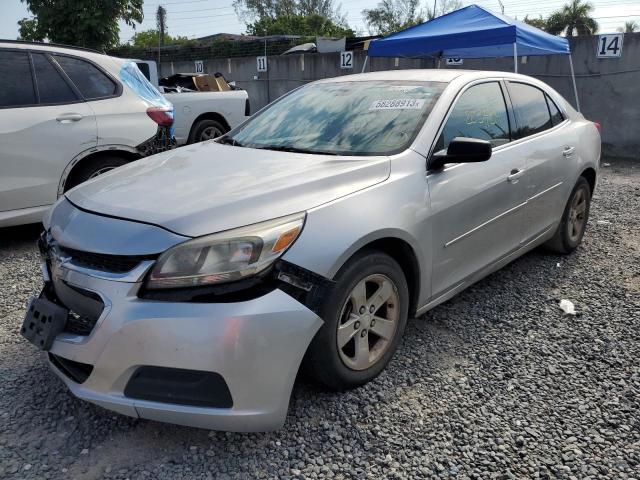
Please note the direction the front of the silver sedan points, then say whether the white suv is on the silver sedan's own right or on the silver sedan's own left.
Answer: on the silver sedan's own right

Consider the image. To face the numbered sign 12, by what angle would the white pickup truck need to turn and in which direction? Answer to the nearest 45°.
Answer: approximately 135° to its right

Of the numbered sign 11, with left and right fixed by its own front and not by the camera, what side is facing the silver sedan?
front

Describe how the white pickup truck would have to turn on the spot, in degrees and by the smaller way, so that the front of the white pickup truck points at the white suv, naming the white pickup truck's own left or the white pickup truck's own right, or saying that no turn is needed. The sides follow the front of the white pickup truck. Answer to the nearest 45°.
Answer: approximately 90° to the white pickup truck's own left

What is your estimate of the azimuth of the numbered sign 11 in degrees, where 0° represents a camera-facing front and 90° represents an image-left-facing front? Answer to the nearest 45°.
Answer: approximately 0°

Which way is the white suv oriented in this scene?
to the viewer's left

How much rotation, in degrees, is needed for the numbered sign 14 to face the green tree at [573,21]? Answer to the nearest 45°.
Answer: approximately 180°

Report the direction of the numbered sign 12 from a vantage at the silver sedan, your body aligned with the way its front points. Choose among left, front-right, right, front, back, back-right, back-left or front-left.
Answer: back-right

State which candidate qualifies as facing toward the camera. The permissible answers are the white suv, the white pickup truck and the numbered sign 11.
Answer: the numbered sign 11

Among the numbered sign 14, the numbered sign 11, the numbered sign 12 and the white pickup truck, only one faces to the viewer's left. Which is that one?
the white pickup truck

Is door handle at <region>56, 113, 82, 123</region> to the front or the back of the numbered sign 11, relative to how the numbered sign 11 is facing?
to the front

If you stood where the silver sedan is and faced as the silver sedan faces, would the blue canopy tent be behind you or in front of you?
behind

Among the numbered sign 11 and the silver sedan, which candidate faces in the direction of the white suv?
the numbered sign 11

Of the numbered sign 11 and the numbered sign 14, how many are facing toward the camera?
2

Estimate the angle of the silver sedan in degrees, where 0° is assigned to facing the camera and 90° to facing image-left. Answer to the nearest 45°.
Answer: approximately 45°

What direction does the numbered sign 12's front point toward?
toward the camera

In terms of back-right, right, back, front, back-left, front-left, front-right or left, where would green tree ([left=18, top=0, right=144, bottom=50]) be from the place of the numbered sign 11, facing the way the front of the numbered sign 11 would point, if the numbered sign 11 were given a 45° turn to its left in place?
back
